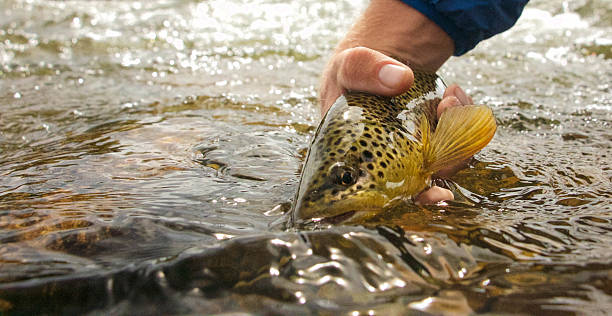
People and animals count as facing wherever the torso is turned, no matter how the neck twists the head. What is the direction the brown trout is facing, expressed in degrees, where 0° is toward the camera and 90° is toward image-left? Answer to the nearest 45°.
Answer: approximately 45°
